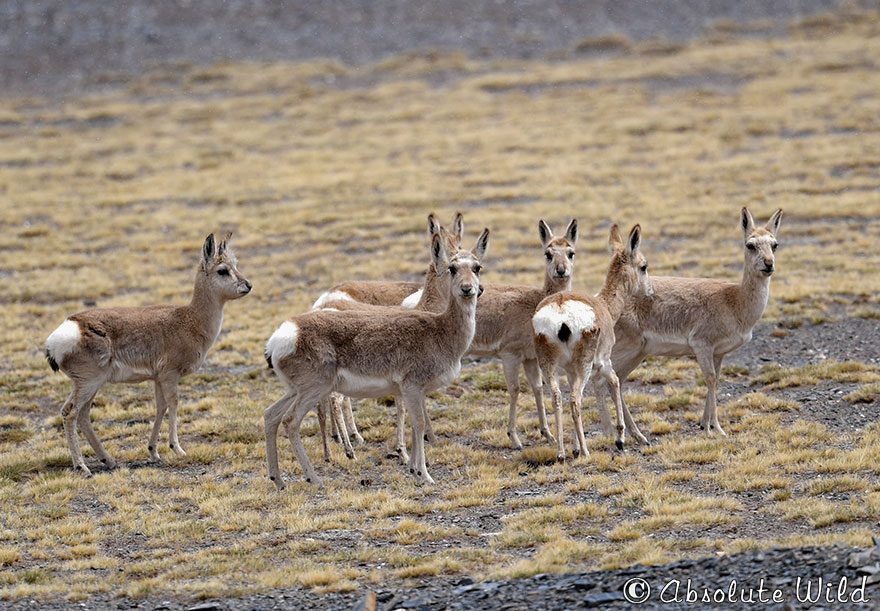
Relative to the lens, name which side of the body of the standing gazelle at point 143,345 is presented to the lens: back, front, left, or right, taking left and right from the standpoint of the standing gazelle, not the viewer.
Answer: right

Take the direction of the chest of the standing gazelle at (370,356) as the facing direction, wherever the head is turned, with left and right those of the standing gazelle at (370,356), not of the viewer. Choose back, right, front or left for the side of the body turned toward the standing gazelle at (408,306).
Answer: left

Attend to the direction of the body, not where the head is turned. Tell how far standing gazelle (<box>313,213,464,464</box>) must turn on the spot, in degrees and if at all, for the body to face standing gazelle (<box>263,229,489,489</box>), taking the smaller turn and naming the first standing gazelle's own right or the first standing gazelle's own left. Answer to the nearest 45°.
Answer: approximately 90° to the first standing gazelle's own right

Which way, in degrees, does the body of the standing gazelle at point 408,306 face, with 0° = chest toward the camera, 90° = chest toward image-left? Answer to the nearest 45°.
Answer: approximately 270°

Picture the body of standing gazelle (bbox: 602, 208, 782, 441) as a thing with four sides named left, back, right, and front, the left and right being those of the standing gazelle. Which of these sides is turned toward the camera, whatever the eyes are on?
right

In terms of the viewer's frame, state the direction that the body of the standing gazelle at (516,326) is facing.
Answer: to the viewer's right

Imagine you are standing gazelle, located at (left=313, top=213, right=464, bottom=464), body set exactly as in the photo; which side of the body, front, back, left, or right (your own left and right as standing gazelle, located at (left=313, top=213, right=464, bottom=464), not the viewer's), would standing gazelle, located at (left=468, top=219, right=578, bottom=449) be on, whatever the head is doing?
front

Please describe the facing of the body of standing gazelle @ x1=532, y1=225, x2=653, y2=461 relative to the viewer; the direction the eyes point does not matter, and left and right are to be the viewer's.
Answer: facing away from the viewer and to the right of the viewer

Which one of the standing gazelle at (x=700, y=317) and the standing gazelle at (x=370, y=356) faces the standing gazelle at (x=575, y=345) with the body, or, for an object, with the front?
the standing gazelle at (x=370, y=356)

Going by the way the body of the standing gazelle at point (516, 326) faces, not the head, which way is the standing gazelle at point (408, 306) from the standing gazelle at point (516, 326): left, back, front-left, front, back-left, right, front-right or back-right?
back

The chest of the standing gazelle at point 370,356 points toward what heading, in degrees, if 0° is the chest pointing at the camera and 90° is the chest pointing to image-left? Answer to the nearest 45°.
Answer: approximately 270°

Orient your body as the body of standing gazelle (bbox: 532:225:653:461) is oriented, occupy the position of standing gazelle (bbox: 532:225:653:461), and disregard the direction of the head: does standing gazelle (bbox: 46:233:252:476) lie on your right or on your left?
on your left
